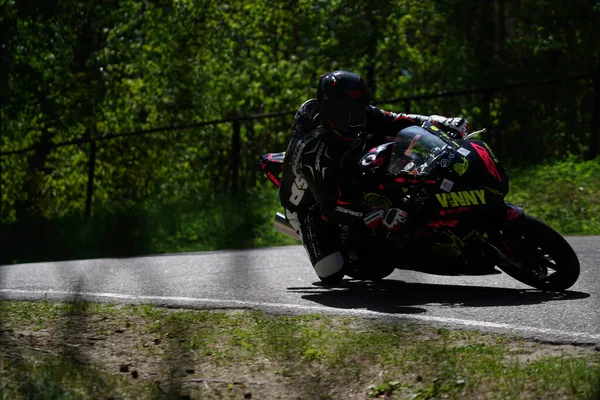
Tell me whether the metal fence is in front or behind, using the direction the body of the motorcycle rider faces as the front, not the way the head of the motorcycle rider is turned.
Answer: behind

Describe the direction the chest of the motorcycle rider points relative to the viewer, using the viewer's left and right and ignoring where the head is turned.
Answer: facing the viewer and to the right of the viewer
